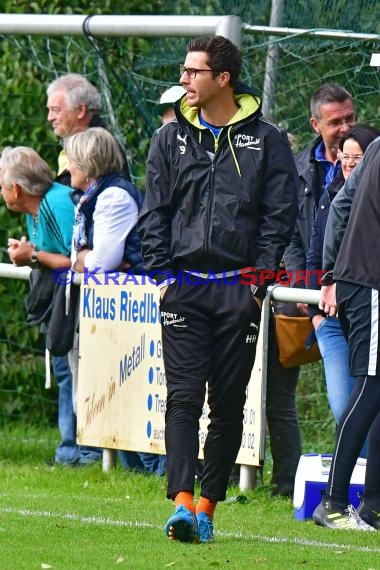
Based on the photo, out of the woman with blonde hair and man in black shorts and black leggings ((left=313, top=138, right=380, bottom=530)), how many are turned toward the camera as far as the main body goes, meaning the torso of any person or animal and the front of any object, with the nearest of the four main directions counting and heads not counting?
0

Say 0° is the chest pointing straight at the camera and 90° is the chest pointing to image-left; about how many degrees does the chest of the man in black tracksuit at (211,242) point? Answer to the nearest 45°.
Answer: approximately 0°

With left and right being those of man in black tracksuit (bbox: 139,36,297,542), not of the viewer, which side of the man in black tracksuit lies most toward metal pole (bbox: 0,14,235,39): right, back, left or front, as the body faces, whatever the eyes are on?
back

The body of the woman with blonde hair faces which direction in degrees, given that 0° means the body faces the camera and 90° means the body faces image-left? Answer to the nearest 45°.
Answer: approximately 90°

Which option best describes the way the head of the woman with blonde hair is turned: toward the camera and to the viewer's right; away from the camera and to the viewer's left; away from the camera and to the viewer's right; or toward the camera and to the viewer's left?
away from the camera and to the viewer's left
